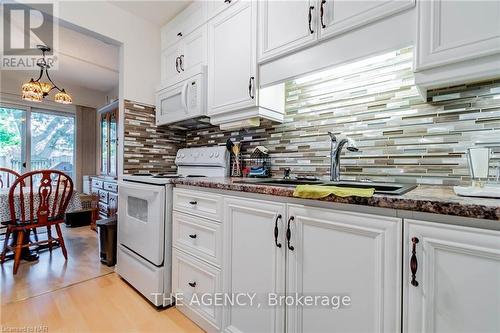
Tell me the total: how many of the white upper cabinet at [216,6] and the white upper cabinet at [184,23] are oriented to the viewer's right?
0

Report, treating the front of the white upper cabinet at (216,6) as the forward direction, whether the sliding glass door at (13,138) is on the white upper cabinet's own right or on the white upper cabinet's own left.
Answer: on the white upper cabinet's own right

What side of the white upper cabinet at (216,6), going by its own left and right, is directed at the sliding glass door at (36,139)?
right

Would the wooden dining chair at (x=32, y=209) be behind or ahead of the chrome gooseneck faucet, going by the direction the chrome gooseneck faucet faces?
behind

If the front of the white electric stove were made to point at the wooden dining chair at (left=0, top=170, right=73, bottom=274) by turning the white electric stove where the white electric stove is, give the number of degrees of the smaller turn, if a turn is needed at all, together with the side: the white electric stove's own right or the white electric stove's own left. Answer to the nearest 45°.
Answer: approximately 90° to the white electric stove's own right

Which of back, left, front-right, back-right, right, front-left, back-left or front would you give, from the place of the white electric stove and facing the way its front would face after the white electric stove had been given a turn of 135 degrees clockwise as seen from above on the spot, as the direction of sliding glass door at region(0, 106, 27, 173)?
front-left

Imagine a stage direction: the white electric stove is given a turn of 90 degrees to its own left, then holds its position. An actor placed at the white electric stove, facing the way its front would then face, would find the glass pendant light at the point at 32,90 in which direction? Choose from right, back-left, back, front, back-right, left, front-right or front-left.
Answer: back

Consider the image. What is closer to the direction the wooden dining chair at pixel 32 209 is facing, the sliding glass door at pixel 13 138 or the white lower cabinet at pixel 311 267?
the sliding glass door
